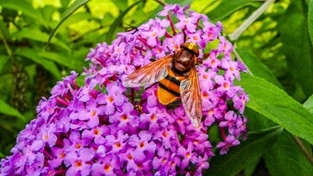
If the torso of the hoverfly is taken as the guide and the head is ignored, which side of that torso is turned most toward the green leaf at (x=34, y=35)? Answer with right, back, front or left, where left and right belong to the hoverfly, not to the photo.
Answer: left

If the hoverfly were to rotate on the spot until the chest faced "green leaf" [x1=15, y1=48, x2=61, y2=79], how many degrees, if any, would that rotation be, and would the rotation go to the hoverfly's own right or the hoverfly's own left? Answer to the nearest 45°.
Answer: approximately 90° to the hoverfly's own left

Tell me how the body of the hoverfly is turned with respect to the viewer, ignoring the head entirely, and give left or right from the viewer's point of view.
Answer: facing away from the viewer and to the right of the viewer

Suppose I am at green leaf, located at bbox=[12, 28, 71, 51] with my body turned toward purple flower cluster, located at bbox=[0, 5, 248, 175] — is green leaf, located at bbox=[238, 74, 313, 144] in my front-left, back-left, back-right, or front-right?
front-left

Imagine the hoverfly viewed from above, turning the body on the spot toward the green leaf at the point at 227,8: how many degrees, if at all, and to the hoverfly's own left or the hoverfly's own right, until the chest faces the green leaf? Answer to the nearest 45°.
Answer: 0° — it already faces it

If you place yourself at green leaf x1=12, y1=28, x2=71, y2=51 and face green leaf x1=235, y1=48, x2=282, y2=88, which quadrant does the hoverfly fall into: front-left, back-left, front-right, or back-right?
front-right
